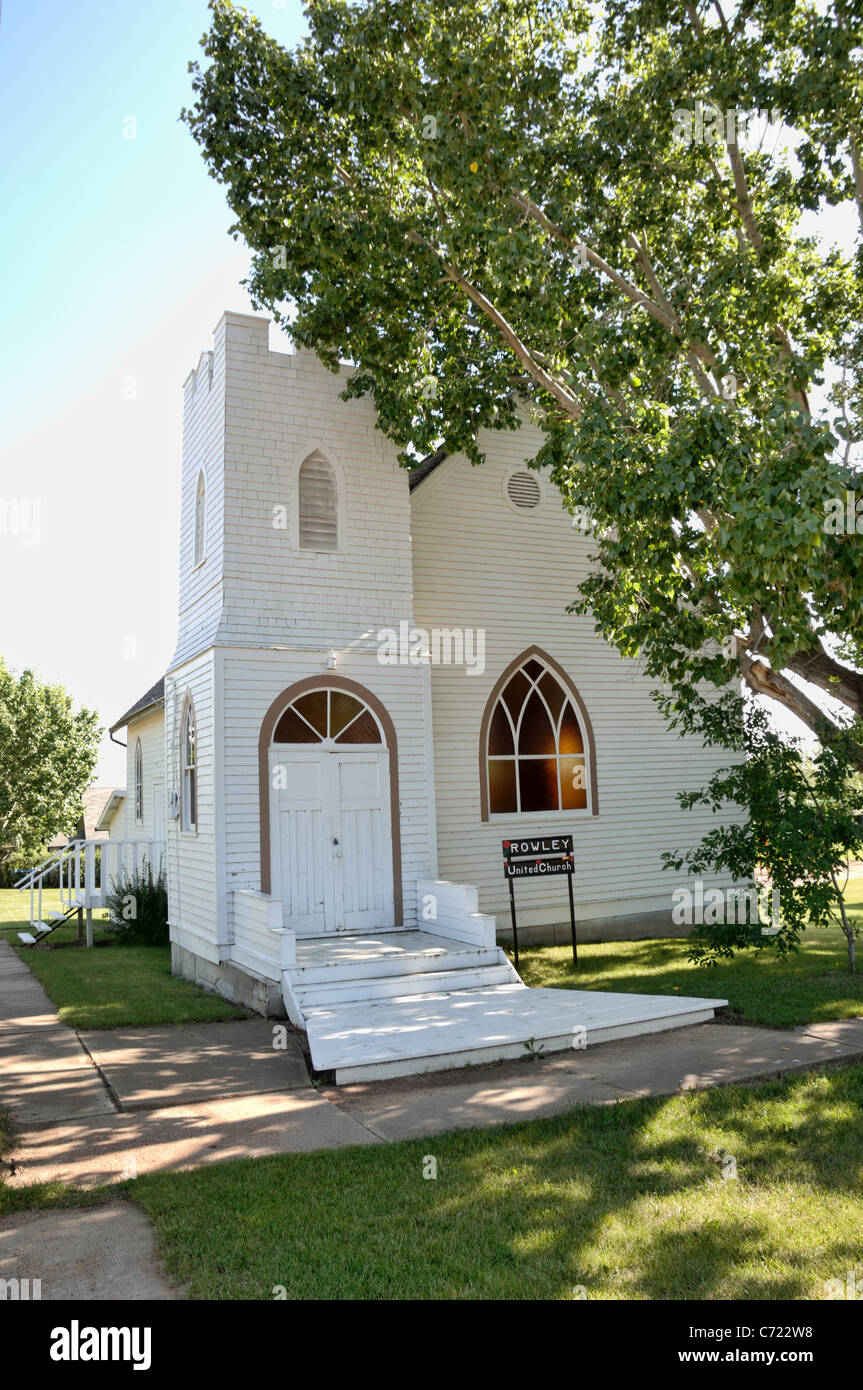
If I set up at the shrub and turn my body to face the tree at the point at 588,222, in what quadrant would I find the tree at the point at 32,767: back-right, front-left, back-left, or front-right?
back-left

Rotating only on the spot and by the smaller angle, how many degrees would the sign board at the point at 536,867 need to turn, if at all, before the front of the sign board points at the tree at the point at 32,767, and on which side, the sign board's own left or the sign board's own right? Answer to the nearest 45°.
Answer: approximately 135° to the sign board's own right

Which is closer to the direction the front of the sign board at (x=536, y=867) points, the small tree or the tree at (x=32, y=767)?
the small tree

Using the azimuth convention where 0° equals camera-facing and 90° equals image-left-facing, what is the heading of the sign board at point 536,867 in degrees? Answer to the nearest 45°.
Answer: approximately 0°

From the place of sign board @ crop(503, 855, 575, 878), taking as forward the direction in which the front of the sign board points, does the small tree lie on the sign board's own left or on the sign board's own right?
on the sign board's own left

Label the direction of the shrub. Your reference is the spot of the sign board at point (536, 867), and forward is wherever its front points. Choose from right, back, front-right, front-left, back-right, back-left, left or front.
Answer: back-right
